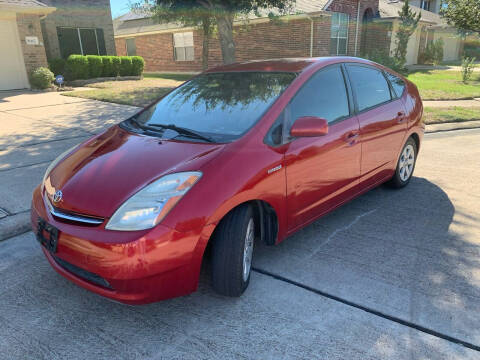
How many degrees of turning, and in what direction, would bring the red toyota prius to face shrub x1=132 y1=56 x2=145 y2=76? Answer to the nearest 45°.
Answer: approximately 135° to its right

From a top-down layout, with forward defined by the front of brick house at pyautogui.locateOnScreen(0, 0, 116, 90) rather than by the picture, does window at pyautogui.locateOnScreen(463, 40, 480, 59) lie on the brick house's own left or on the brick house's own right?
on the brick house's own left

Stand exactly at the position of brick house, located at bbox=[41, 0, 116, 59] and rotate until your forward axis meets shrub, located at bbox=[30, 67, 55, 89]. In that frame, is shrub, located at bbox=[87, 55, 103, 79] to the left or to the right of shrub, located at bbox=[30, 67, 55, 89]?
left

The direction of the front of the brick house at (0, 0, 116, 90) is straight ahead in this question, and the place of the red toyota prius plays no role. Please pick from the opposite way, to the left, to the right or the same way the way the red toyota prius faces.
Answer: to the right

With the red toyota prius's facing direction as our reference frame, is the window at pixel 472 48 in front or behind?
behind

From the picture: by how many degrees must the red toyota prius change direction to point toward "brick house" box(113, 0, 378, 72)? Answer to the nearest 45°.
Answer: approximately 135° to its right

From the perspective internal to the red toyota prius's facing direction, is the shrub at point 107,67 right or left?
on its right

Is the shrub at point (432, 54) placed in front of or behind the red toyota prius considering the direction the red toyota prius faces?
behind

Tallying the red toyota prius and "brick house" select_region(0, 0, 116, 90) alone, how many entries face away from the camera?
0

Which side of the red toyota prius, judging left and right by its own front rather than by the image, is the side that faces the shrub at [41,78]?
right

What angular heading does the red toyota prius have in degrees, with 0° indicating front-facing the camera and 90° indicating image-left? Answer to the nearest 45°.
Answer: approximately 45°
